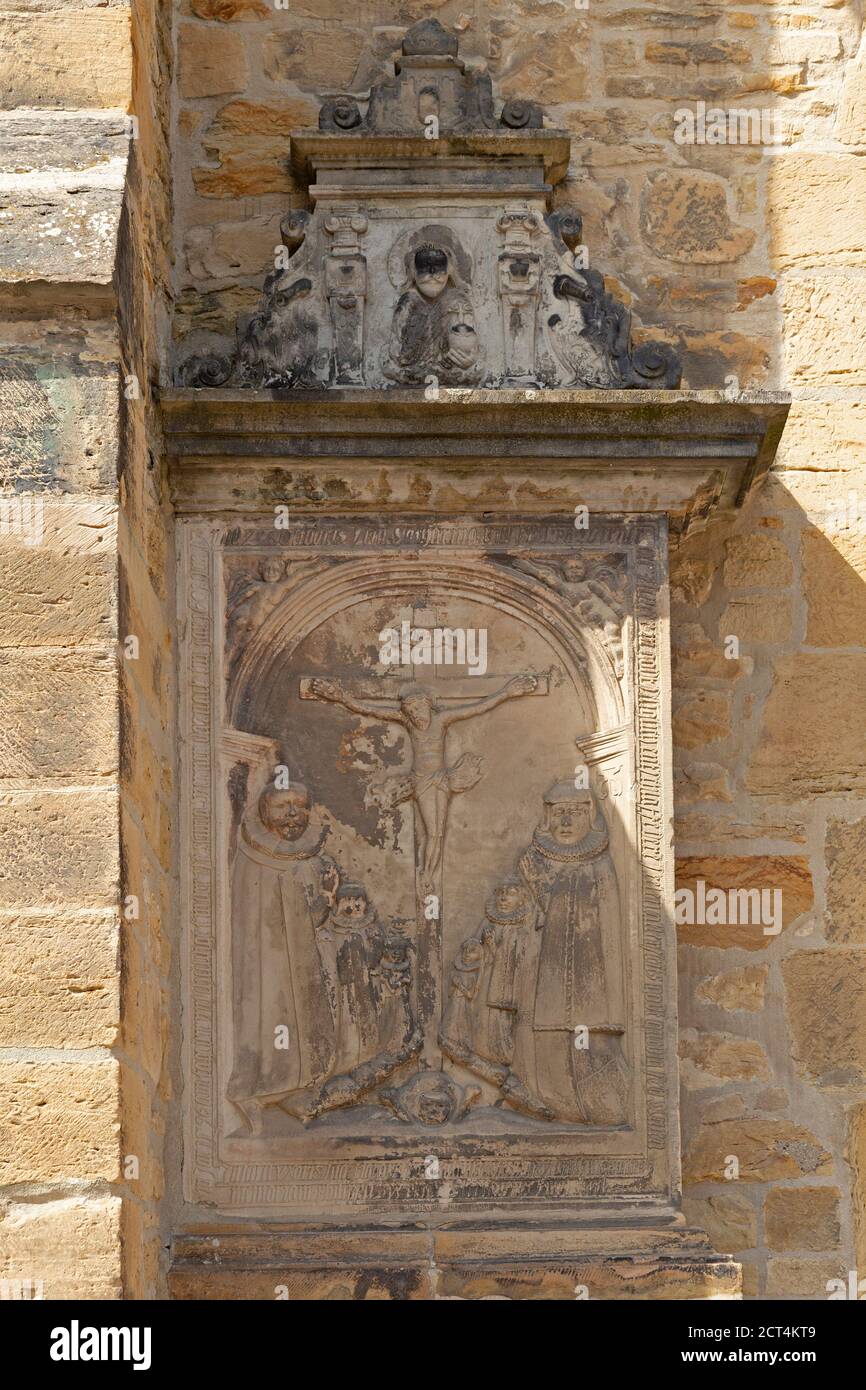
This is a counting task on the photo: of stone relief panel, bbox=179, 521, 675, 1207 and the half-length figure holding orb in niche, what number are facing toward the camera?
2

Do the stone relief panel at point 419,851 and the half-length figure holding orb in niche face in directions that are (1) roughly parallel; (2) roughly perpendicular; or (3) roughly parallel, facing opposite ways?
roughly parallel

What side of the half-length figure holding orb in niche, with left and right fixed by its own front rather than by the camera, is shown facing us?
front

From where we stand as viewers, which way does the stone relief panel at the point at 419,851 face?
facing the viewer

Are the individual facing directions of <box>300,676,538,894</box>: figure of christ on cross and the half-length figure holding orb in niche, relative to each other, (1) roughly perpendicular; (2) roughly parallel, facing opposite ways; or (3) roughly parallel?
roughly parallel
